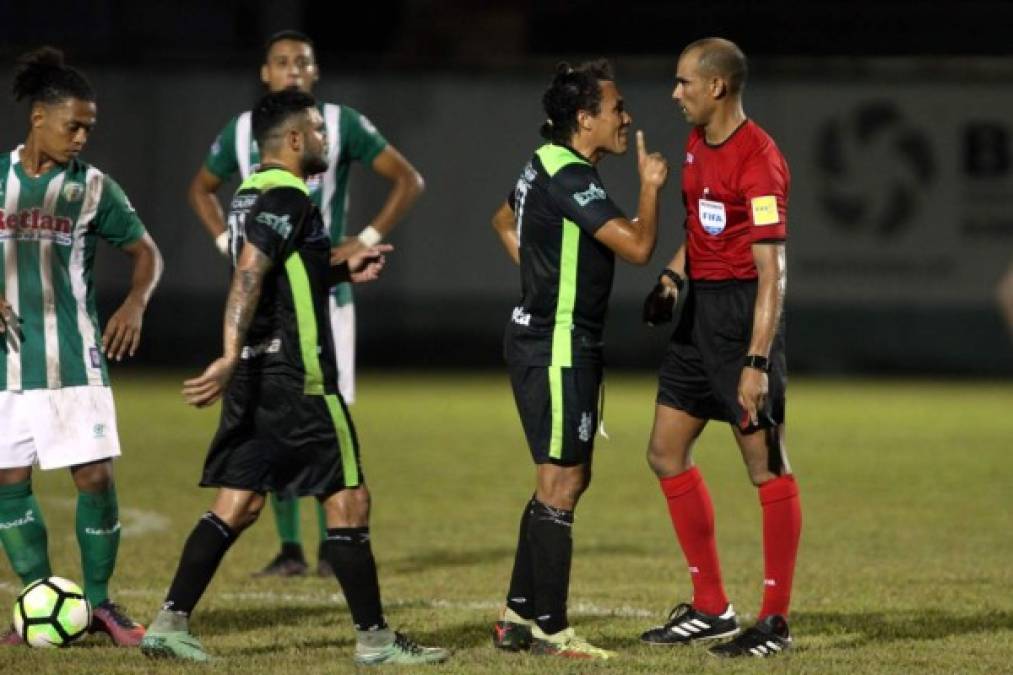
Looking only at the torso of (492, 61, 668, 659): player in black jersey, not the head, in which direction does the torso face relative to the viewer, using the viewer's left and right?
facing to the right of the viewer

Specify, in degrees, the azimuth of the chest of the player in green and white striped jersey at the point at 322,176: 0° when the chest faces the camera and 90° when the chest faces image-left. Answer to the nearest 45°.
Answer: approximately 0°

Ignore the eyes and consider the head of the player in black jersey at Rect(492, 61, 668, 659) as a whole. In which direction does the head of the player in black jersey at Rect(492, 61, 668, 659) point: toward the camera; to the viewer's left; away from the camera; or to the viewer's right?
to the viewer's right

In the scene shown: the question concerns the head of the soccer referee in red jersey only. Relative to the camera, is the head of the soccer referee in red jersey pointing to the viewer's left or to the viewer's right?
to the viewer's left

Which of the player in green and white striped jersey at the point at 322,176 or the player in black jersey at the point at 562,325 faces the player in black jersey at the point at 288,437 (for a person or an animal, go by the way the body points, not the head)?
the player in green and white striped jersey

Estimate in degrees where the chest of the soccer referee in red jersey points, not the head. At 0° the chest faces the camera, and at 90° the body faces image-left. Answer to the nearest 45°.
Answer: approximately 45°

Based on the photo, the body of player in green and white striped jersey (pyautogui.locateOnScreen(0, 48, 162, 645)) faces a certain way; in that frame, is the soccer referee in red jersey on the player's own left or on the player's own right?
on the player's own left

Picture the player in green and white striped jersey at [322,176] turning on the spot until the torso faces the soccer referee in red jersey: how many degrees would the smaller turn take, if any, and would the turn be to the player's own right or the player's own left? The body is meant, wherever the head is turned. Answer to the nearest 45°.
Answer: approximately 45° to the player's own left

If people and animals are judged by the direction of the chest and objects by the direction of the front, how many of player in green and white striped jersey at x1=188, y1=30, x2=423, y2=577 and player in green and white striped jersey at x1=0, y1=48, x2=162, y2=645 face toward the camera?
2

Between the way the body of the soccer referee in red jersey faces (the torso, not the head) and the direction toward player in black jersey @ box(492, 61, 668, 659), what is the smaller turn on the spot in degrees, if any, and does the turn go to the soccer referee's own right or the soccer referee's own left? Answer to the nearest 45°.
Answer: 0° — they already face them

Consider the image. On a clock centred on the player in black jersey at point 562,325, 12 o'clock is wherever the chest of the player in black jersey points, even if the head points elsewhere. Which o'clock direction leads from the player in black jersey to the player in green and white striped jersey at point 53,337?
The player in green and white striped jersey is roughly at 6 o'clock from the player in black jersey.

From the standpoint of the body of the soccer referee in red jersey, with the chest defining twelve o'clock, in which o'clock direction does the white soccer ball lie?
The white soccer ball is roughly at 1 o'clock from the soccer referee in red jersey.

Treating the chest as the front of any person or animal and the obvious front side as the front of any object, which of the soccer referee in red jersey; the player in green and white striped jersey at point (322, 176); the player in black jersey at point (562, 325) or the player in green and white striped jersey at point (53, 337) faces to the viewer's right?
the player in black jersey
